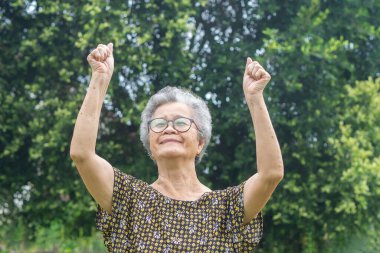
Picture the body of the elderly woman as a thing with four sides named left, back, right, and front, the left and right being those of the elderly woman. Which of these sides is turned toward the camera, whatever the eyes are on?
front

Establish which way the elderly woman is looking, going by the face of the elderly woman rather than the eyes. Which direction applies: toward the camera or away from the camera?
toward the camera
